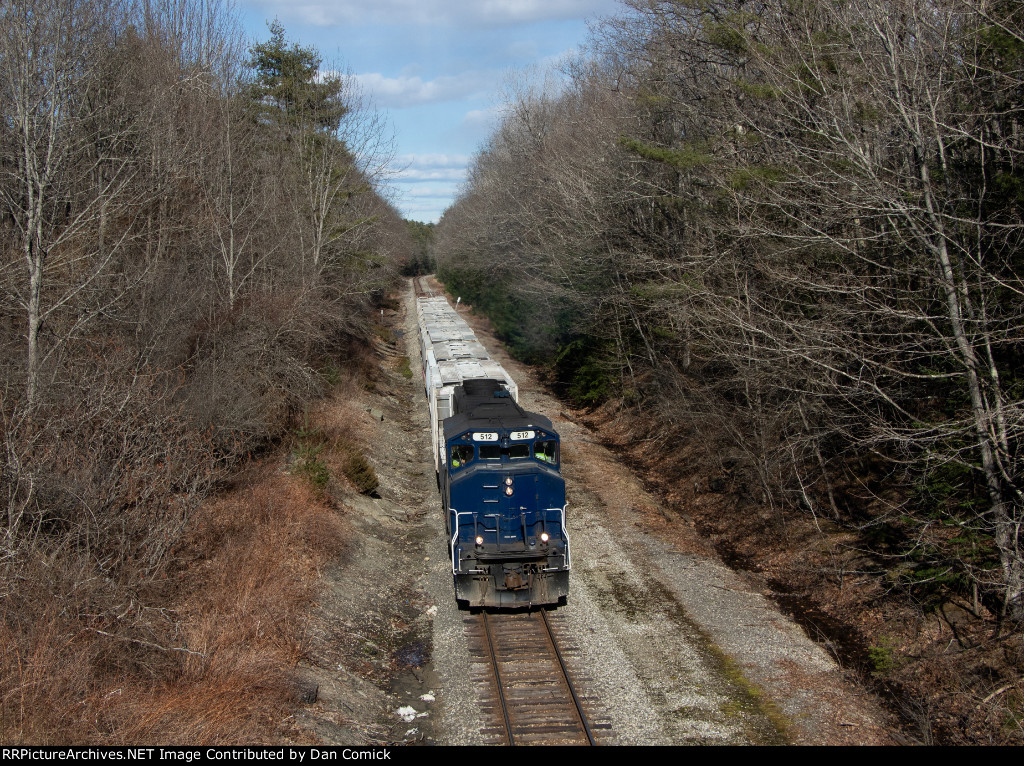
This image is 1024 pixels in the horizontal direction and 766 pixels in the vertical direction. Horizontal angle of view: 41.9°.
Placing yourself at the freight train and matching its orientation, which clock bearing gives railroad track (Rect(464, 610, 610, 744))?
The railroad track is roughly at 12 o'clock from the freight train.

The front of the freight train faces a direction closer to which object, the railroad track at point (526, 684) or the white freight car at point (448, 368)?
the railroad track

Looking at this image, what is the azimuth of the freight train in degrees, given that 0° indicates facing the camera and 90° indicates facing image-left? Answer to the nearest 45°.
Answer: approximately 0°
